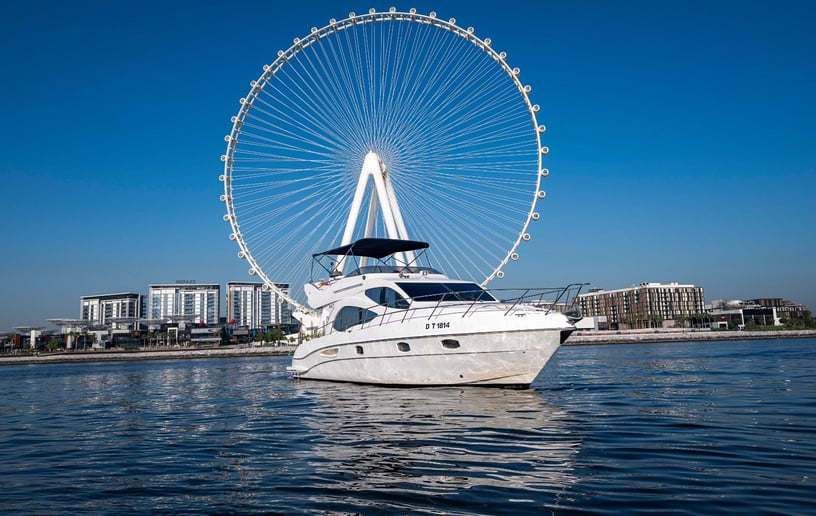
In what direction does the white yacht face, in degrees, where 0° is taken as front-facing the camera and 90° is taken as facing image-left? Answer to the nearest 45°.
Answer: approximately 315°
